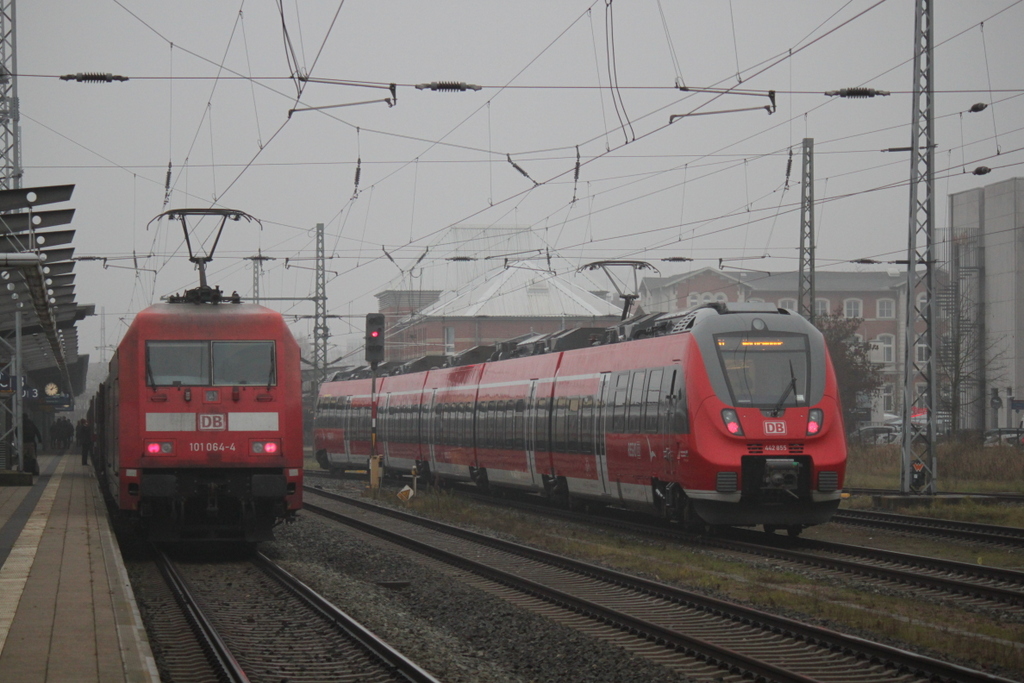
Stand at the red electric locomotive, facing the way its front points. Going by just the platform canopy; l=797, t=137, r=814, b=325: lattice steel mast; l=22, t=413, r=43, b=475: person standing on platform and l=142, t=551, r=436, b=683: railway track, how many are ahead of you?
1

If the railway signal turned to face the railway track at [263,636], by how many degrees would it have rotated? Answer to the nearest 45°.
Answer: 0° — it already faces it

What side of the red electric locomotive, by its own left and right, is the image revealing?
front

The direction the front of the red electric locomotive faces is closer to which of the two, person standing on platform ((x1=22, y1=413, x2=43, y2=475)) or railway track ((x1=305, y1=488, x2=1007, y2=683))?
the railway track

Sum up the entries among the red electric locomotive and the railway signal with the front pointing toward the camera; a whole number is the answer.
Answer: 2

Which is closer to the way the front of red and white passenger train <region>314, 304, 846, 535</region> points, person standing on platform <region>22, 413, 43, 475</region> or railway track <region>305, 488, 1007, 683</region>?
the railway track

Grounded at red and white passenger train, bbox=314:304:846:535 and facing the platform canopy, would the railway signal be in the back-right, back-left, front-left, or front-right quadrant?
front-right

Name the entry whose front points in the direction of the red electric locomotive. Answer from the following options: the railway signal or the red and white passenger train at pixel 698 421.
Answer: the railway signal

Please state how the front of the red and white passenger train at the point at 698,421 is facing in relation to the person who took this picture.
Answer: facing the viewer and to the right of the viewer

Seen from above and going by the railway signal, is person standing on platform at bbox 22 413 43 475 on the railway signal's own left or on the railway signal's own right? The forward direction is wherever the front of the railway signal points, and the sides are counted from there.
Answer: on the railway signal's own right

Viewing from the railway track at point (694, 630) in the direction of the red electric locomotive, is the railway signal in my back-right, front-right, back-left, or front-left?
front-right

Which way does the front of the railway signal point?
toward the camera
